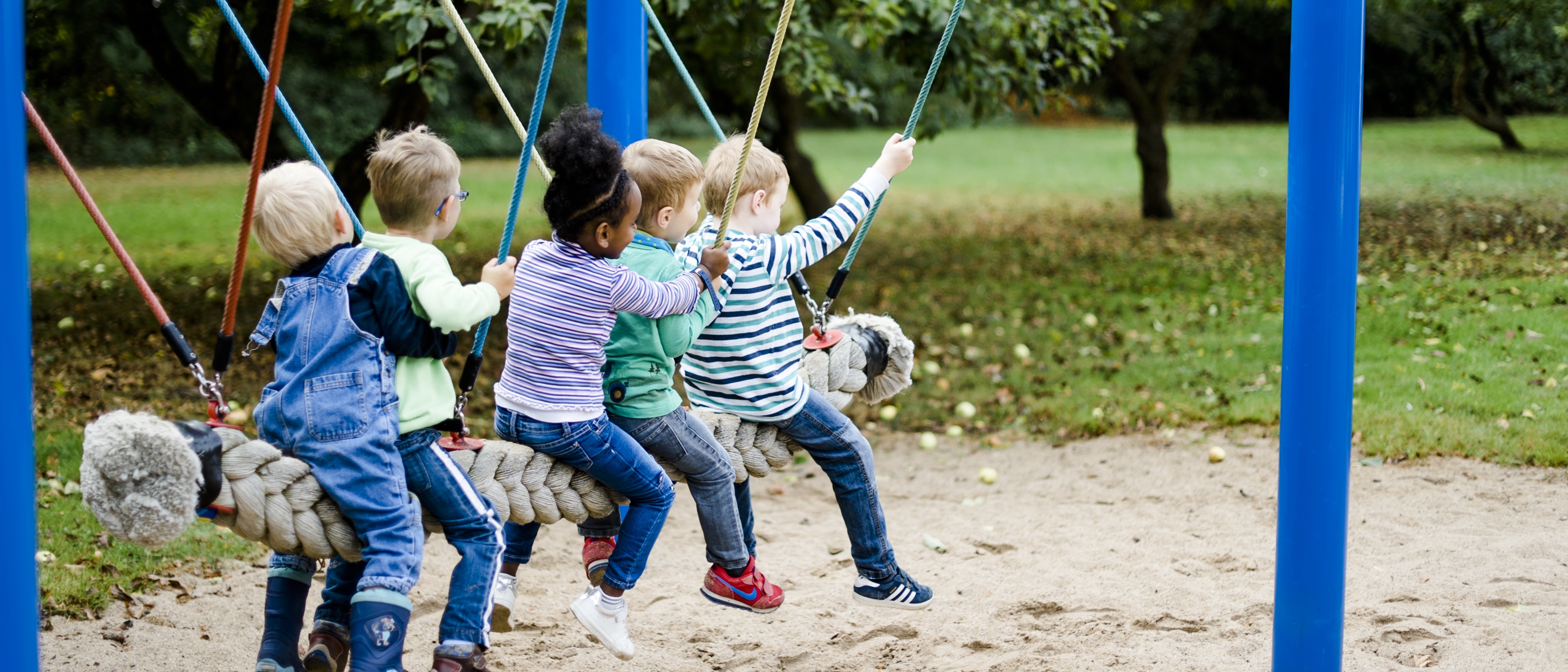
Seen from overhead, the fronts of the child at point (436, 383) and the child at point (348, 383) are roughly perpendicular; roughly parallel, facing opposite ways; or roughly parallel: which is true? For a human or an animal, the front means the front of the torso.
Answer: roughly parallel

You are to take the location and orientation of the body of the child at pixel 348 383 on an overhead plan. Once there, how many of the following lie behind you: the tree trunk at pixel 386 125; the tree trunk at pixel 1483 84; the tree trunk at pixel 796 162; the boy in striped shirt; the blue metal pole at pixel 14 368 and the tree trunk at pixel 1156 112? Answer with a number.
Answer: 1

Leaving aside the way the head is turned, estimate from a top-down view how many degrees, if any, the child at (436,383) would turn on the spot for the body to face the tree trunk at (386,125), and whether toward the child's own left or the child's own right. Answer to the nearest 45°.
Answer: approximately 45° to the child's own left

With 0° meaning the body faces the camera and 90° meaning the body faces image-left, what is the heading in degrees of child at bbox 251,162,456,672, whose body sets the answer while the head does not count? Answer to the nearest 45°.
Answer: approximately 225°

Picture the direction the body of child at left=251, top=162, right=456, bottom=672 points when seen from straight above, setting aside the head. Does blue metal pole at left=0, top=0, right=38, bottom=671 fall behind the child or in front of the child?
behind

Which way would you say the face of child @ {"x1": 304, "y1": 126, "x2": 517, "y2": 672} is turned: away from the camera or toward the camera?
away from the camera

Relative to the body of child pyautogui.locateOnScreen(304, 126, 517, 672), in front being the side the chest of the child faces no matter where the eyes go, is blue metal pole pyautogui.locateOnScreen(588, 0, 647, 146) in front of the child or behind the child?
in front

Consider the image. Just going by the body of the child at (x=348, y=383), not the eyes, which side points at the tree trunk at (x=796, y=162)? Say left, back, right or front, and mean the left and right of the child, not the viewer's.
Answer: front

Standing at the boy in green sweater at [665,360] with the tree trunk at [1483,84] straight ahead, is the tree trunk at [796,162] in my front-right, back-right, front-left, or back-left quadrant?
front-left

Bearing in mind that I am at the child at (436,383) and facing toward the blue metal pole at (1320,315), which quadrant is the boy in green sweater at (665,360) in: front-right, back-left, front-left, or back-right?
front-left

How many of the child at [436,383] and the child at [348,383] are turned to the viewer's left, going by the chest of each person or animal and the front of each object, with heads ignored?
0

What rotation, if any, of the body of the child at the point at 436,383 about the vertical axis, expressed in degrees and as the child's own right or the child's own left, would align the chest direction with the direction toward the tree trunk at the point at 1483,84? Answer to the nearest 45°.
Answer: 0° — they already face it

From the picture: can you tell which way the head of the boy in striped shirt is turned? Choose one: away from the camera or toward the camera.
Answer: away from the camera

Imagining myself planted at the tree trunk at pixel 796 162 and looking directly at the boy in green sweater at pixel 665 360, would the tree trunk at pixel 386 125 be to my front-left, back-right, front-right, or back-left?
front-right

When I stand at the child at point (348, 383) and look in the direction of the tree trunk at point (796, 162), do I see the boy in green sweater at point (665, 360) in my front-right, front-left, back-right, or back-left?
front-right

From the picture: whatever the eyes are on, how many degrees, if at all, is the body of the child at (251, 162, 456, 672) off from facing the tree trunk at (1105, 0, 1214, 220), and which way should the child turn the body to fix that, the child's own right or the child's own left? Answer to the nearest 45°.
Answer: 0° — they already face it

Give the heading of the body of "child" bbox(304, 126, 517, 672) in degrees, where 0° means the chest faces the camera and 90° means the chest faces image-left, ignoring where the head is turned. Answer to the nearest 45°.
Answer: approximately 225°
